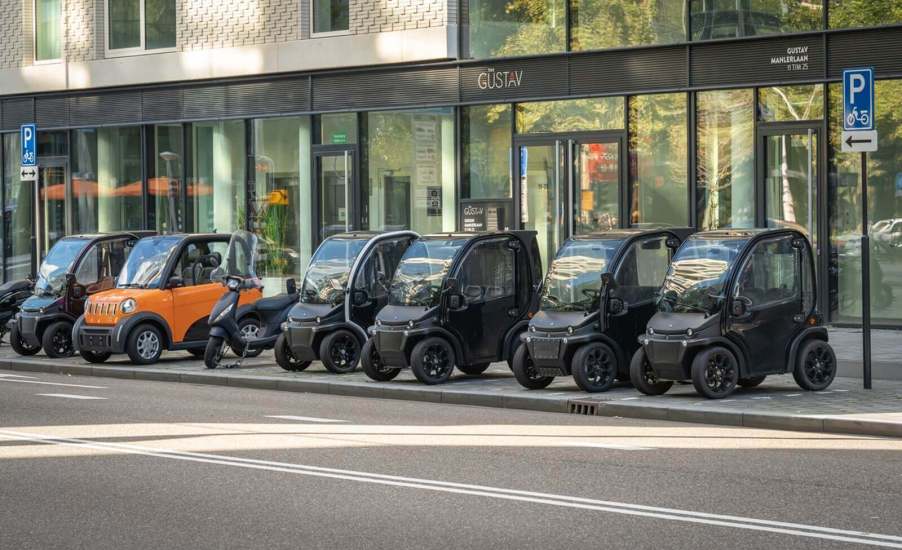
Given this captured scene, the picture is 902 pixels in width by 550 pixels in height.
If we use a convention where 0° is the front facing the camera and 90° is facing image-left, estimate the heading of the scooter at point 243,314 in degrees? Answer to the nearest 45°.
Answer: approximately 45°

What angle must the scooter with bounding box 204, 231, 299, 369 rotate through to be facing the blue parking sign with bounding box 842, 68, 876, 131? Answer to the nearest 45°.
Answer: approximately 90° to its left

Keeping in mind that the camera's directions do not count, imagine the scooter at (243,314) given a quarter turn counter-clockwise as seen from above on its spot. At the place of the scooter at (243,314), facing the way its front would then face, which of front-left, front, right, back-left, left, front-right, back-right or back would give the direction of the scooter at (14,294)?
back

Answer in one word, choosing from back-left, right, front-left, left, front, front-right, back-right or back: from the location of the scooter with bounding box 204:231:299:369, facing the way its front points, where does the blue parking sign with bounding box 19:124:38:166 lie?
right

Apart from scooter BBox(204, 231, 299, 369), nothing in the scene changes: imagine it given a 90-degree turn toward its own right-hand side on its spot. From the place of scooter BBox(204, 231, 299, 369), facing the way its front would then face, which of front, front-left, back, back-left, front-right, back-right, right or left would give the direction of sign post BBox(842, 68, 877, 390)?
back
